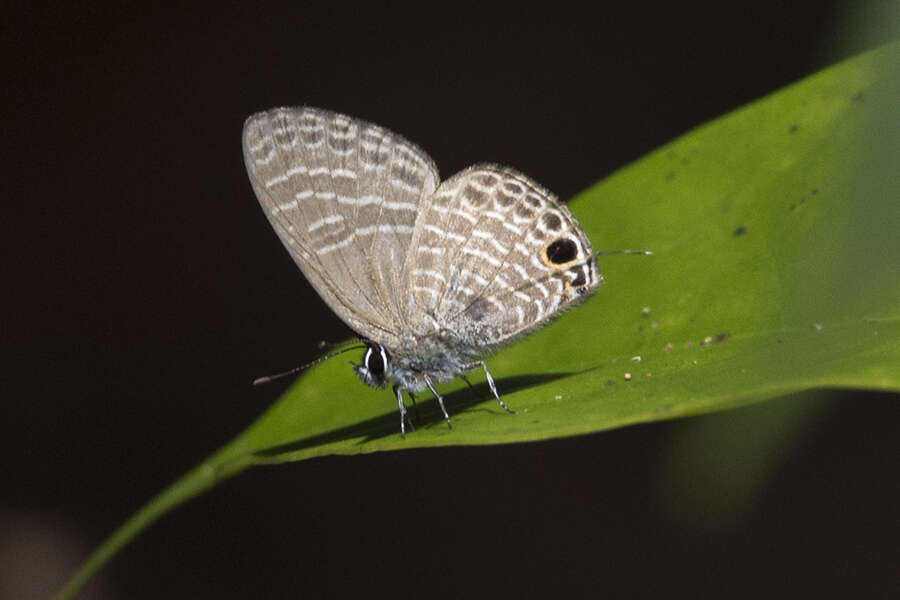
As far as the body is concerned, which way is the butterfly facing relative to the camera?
to the viewer's left
